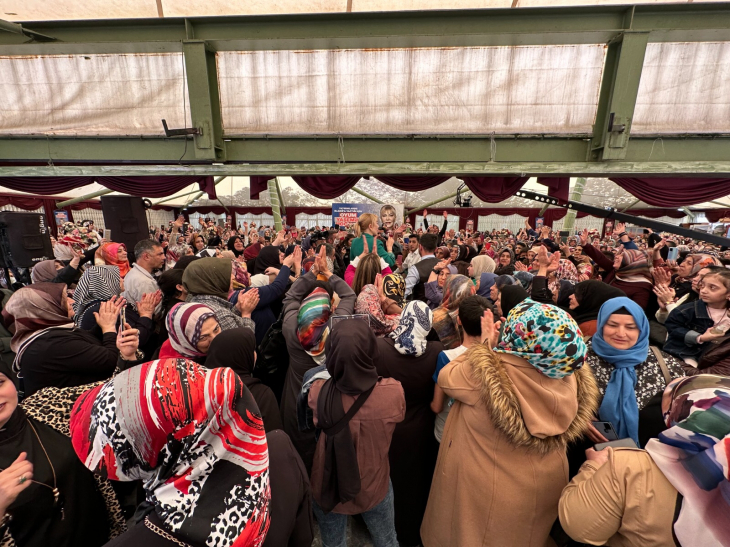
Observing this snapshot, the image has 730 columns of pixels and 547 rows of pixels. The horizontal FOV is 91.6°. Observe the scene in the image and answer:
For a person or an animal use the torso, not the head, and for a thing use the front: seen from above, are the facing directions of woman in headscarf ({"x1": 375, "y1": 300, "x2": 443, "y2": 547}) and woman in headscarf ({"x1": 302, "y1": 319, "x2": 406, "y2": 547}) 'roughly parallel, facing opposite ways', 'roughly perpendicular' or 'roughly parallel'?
roughly parallel

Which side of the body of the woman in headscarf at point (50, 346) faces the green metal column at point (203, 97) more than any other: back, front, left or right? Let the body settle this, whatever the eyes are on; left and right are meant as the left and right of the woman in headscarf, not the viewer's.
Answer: front

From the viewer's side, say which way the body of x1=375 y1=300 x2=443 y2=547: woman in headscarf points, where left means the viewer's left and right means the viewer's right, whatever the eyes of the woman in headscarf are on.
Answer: facing away from the viewer

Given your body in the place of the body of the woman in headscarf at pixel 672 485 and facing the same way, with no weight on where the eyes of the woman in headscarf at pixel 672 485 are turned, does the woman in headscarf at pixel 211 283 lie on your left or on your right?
on your left

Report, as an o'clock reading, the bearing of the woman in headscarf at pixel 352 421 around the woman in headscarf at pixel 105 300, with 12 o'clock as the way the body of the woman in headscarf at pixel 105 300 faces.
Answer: the woman in headscarf at pixel 352 421 is roughly at 4 o'clock from the woman in headscarf at pixel 105 300.

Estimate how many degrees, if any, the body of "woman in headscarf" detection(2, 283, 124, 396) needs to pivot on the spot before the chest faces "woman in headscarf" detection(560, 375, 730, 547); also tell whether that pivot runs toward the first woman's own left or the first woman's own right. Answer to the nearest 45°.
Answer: approximately 90° to the first woman's own right

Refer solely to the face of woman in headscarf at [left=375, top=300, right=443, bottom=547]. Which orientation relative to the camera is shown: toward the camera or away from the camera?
away from the camera

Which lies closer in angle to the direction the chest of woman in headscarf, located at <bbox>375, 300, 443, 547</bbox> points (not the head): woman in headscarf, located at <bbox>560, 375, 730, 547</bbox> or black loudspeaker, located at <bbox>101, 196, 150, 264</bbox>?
the black loudspeaker

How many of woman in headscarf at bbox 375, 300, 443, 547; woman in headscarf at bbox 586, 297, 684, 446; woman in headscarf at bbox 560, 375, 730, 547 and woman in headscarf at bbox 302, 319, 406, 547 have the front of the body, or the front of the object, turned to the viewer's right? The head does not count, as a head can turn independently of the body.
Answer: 0

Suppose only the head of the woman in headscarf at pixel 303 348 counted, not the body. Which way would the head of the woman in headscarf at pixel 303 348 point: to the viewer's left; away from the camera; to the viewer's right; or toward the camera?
away from the camera

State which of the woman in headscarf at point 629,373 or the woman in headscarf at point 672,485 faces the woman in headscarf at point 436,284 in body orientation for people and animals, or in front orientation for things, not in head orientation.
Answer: the woman in headscarf at point 672,485

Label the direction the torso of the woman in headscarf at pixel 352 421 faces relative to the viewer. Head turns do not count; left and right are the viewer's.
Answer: facing away from the viewer

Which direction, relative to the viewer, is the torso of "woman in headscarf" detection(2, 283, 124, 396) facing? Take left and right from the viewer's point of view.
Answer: facing away from the viewer and to the right of the viewer

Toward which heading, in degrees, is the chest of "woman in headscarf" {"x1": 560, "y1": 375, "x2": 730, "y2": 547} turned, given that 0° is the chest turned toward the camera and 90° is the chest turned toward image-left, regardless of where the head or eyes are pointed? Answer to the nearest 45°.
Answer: approximately 135°

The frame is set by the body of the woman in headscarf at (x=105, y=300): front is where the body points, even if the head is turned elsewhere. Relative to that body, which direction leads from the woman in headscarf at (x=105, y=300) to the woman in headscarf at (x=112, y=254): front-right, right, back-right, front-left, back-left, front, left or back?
front-left
